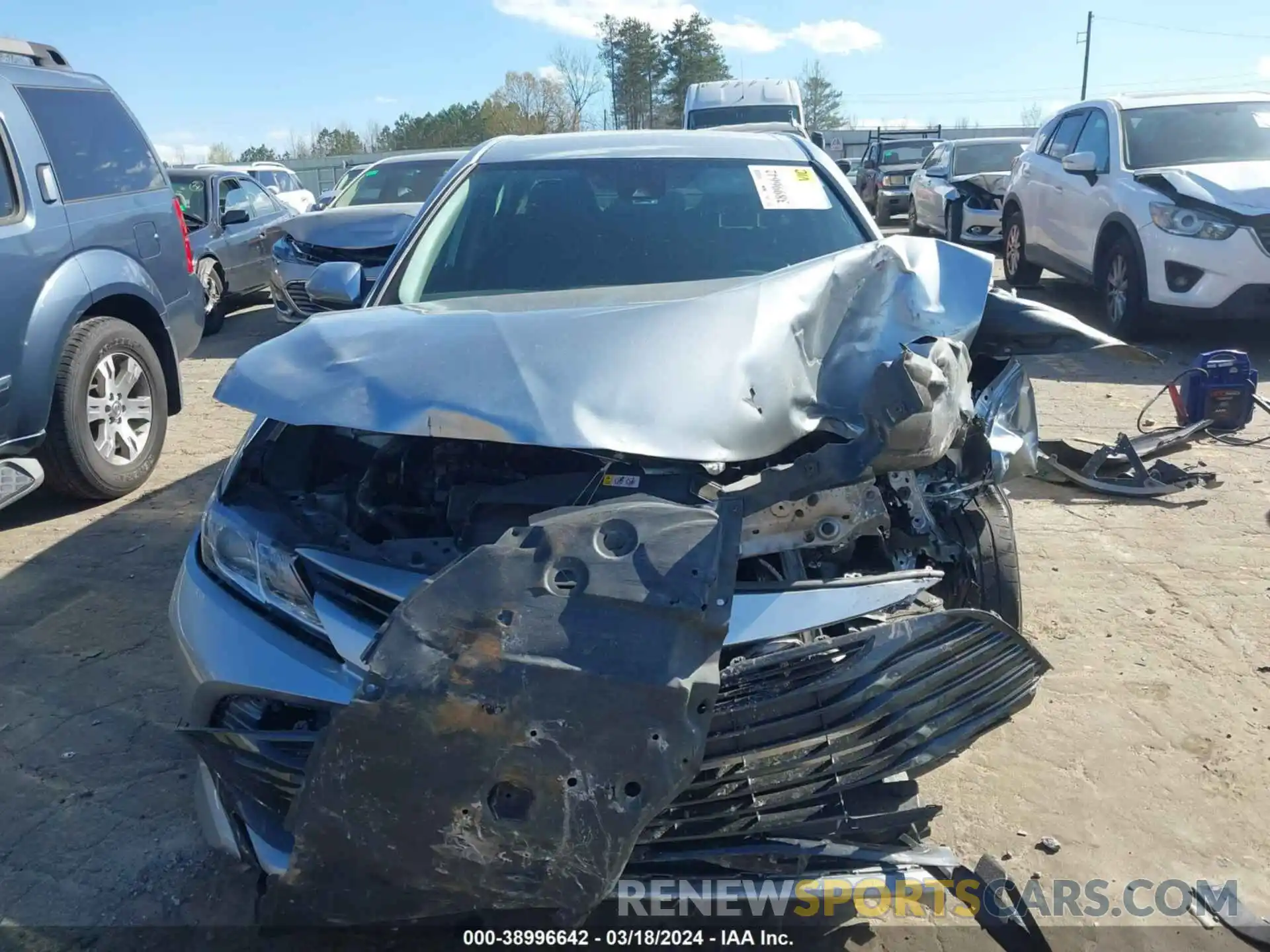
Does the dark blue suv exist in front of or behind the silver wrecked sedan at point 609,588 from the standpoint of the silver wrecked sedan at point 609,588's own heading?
behind

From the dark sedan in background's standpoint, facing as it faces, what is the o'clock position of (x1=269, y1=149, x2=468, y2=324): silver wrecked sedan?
The silver wrecked sedan is roughly at 10 o'clock from the dark sedan in background.

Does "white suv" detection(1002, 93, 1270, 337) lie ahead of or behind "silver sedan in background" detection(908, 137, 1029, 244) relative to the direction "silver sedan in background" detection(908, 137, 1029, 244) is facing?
ahead

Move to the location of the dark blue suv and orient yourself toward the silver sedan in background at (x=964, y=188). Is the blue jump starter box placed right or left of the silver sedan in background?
right

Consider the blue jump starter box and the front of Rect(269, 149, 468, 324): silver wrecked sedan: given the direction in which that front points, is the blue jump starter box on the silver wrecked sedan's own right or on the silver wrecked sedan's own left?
on the silver wrecked sedan's own left

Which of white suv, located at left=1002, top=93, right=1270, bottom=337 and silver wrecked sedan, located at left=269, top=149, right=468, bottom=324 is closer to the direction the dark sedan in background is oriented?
the silver wrecked sedan

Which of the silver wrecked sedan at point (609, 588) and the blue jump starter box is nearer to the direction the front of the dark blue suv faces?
the silver wrecked sedan

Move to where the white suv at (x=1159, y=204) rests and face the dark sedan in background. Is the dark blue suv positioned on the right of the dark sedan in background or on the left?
left

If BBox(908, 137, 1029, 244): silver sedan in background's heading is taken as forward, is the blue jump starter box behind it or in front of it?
in front
